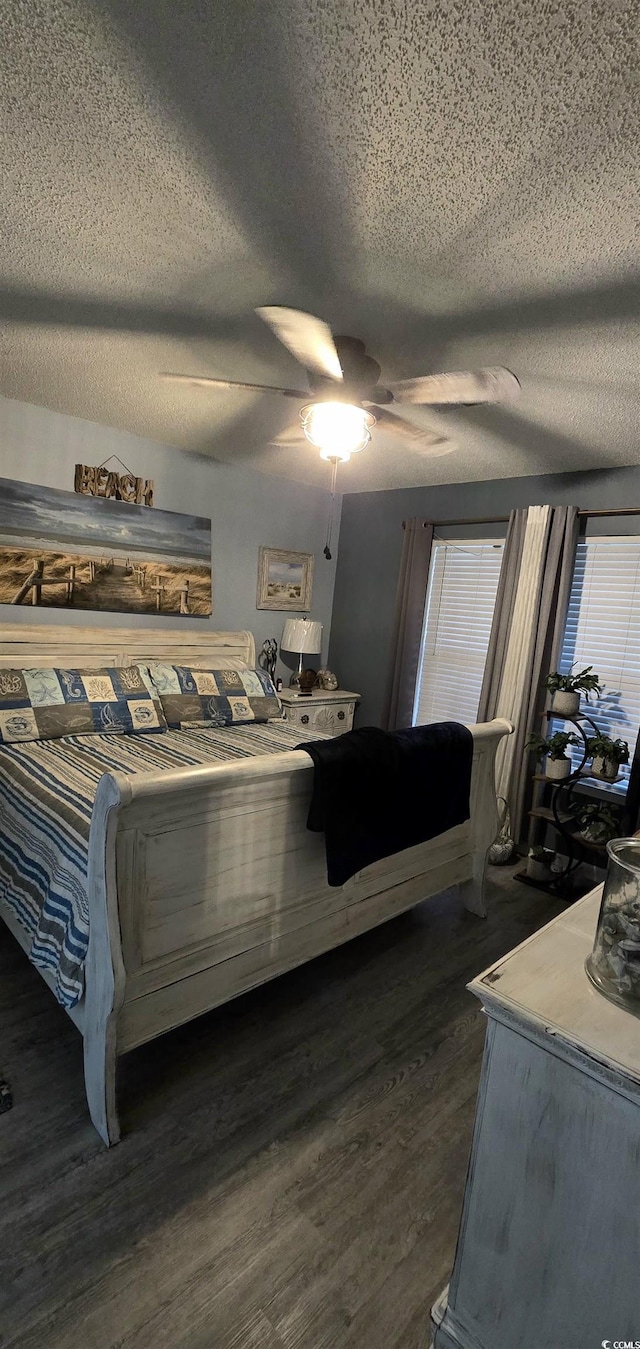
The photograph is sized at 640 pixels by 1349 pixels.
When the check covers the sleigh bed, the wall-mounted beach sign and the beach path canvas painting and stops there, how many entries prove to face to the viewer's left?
0

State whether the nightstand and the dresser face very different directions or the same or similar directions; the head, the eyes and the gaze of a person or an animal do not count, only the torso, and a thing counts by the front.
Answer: very different directions

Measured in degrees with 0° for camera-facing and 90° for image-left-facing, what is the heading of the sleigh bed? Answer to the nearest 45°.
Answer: approximately 315°

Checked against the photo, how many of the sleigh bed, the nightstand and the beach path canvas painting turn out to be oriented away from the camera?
0

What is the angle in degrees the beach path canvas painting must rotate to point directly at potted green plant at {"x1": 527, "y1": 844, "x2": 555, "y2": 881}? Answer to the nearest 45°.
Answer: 0° — it already faces it

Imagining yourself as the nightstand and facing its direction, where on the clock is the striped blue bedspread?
The striped blue bedspread is roughly at 2 o'clock from the nightstand.

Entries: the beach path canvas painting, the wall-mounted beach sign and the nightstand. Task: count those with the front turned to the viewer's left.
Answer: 0

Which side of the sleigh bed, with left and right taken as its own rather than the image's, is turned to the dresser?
front

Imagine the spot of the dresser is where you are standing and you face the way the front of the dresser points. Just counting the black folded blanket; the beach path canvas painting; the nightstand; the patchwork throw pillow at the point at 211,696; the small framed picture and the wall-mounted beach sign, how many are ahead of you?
6

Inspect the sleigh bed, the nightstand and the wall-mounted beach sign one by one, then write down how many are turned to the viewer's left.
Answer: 0

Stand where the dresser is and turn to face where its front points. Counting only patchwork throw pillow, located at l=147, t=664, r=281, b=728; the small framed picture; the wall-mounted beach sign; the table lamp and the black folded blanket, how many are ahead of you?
5

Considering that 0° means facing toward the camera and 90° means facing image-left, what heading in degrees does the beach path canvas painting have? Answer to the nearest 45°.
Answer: approximately 315°

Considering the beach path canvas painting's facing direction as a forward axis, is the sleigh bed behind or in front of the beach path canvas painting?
in front

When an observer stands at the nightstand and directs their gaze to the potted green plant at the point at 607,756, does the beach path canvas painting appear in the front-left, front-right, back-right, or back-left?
back-right

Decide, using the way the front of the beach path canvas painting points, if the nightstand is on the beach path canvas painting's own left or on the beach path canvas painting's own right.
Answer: on the beach path canvas painting's own left

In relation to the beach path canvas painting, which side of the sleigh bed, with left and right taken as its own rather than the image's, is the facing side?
back

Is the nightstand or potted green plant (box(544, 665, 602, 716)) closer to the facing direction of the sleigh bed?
the potted green plant
